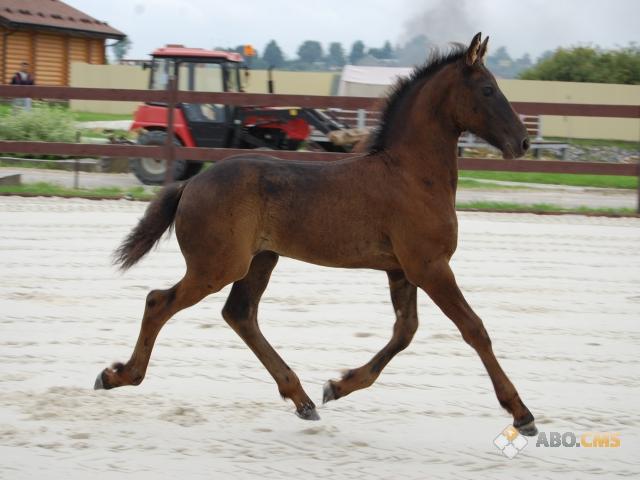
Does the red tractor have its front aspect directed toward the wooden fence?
no

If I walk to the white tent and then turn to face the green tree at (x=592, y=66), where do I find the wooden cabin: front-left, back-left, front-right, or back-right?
back-left

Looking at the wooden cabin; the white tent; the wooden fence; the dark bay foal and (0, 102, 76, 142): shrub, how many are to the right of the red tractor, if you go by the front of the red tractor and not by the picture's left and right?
2

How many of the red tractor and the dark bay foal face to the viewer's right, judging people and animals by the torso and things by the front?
2

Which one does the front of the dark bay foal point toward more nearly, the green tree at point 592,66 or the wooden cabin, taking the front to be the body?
the green tree

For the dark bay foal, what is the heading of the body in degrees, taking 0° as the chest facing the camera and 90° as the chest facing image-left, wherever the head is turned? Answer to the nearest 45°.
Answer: approximately 270°

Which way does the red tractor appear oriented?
to the viewer's right

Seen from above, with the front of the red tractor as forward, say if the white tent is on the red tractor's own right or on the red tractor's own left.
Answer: on the red tractor's own left

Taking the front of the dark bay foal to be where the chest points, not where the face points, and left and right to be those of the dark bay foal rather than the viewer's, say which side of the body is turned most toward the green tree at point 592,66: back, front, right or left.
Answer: left

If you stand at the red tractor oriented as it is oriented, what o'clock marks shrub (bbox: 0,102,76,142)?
The shrub is roughly at 7 o'clock from the red tractor.

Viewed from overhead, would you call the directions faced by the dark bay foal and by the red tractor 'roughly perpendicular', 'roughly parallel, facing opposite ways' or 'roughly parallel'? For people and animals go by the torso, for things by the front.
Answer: roughly parallel

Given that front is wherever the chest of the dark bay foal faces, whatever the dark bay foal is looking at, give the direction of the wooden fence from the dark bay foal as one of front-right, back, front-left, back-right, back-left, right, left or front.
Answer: left

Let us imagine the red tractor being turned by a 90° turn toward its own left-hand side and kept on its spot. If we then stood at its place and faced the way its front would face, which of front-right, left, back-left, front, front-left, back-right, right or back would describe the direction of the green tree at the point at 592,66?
front-right

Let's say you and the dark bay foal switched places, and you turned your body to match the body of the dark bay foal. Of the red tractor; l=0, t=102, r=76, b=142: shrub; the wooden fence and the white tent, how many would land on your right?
0

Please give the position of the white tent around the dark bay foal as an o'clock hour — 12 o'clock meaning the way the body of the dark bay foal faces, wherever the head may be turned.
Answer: The white tent is roughly at 9 o'clock from the dark bay foal.
